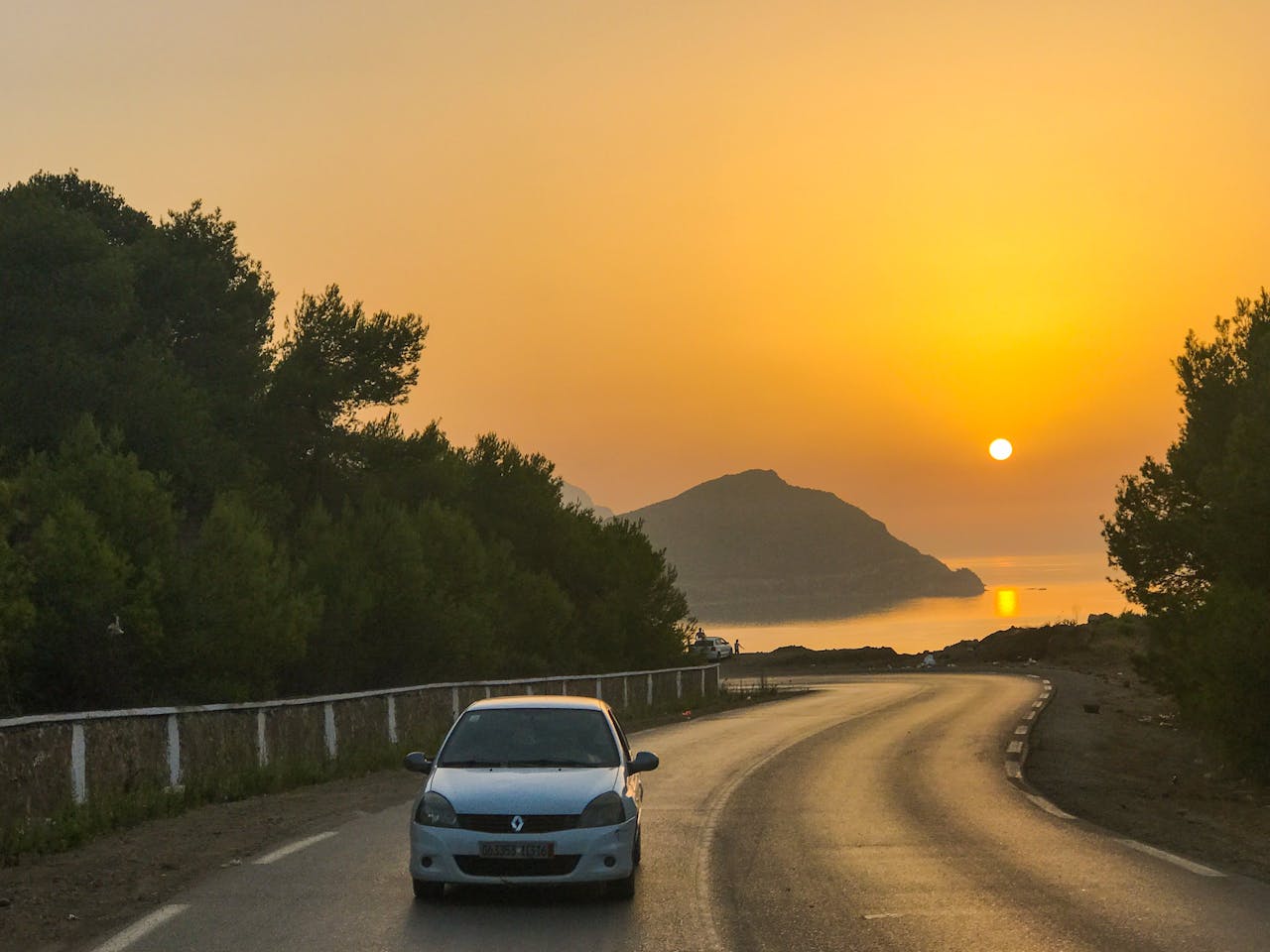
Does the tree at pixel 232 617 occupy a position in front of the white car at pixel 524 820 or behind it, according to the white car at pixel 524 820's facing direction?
behind

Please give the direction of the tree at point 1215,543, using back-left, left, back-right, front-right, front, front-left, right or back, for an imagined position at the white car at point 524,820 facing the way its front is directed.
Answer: back-left

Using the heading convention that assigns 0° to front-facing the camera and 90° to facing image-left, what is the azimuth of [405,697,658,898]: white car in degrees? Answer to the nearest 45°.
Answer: approximately 0°

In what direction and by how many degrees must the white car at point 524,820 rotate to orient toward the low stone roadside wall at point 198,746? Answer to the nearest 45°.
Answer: approximately 135° to its right
